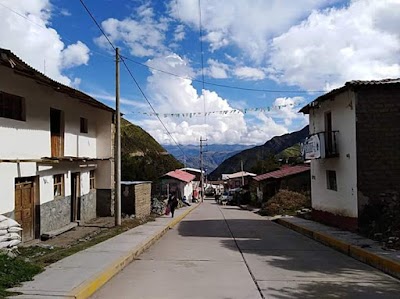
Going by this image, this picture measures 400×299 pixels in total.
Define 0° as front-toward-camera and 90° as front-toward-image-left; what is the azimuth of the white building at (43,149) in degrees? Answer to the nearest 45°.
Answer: approximately 315°

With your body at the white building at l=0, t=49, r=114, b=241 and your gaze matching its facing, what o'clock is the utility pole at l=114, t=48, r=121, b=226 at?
The utility pole is roughly at 9 o'clock from the white building.

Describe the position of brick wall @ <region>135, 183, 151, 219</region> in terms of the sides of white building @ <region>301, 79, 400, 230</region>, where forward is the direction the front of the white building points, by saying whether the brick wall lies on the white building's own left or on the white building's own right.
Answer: on the white building's own right

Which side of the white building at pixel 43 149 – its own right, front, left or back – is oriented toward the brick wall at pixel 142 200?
left

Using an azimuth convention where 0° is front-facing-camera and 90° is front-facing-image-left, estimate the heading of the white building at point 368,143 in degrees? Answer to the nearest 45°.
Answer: approximately 45°

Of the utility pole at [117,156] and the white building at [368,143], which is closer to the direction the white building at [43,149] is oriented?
the white building
